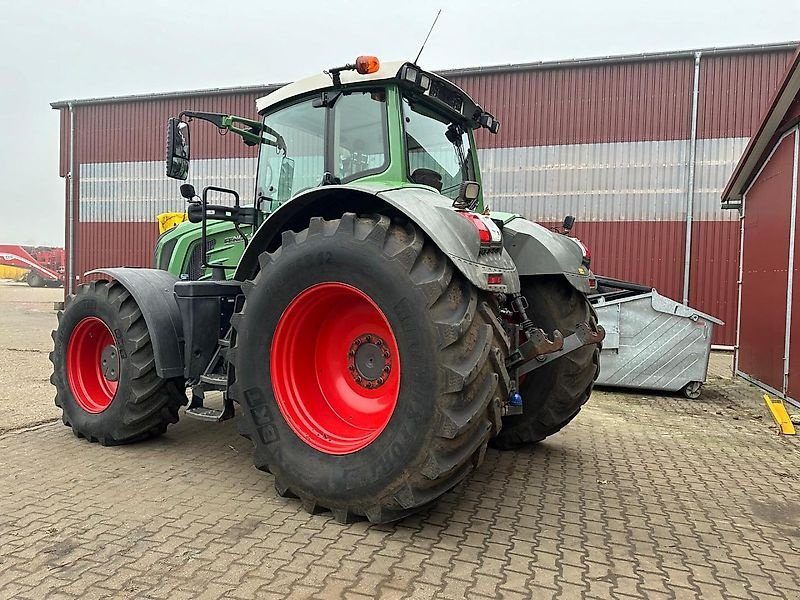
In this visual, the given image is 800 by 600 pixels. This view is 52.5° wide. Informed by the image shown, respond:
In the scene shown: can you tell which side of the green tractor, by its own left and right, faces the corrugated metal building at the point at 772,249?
right

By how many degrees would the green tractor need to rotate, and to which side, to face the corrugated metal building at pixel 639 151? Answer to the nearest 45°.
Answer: approximately 90° to its right

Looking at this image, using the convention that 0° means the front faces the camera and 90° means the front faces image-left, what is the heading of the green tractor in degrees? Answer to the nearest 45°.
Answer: approximately 135°

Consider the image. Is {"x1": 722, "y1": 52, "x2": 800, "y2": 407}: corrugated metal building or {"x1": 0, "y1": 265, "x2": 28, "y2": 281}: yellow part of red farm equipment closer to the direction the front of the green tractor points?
the yellow part of red farm equipment

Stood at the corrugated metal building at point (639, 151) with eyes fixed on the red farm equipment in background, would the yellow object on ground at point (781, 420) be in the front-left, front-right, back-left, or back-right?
back-left
